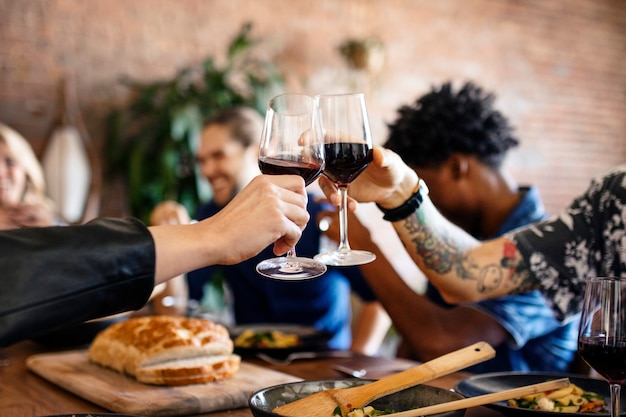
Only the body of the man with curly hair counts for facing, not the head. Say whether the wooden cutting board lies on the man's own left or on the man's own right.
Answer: on the man's own left

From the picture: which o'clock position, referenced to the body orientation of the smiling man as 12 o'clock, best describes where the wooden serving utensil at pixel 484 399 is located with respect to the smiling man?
The wooden serving utensil is roughly at 10 o'clock from the smiling man.

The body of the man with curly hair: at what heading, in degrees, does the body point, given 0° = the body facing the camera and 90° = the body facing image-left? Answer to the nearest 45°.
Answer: approximately 90°

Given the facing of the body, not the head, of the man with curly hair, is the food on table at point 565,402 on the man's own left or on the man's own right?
on the man's own left

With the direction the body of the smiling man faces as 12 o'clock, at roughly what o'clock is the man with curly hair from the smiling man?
The man with curly hair is roughly at 9 o'clock from the smiling man.

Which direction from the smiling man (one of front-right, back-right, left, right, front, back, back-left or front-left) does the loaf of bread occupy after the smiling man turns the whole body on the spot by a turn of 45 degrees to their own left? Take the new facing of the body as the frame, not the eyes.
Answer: front

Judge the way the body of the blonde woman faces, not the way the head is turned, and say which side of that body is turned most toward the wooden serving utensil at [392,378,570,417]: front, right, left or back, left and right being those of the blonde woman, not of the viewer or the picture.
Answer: front

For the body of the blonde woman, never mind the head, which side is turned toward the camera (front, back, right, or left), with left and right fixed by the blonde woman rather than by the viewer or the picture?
front

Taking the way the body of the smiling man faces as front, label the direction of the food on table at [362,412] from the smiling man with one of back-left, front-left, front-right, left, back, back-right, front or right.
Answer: front-left

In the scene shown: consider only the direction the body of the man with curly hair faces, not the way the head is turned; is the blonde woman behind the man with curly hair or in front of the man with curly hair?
in front

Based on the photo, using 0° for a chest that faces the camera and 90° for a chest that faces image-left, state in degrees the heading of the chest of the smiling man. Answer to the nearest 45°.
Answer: approximately 45°
